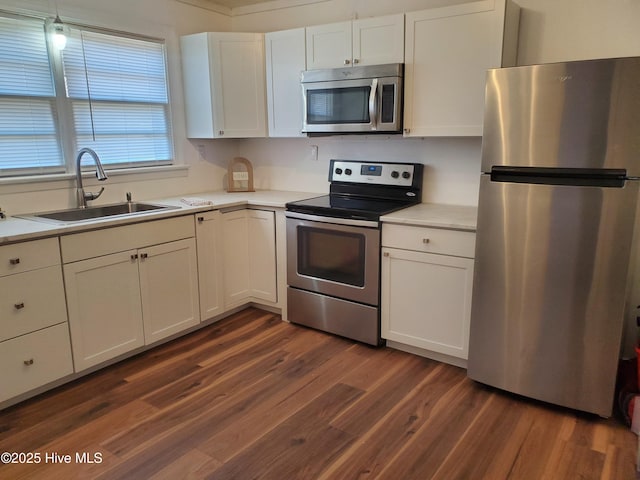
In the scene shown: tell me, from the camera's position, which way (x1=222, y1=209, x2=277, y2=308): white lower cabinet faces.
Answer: facing the viewer

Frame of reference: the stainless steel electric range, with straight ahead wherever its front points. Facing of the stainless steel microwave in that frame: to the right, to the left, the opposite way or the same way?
the same way

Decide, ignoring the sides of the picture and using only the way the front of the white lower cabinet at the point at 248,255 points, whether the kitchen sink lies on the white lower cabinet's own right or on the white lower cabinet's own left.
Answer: on the white lower cabinet's own right

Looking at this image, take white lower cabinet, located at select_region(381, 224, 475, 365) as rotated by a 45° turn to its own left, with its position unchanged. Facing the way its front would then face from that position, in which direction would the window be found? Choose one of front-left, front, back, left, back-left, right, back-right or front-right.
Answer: right

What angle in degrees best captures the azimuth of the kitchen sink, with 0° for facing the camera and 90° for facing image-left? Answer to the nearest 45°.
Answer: approximately 315°

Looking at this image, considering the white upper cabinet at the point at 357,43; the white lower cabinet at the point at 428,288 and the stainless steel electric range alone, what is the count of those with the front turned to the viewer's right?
0

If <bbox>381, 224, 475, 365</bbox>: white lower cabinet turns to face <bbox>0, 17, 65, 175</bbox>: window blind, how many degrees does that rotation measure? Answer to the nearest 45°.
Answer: approximately 45° to its right

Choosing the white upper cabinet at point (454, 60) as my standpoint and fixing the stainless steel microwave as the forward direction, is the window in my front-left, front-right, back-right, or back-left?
front-left

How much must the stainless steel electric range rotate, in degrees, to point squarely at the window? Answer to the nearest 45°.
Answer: approximately 45° to its right

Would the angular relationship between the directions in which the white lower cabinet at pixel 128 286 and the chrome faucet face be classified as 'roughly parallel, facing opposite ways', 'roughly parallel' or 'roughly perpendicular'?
roughly parallel

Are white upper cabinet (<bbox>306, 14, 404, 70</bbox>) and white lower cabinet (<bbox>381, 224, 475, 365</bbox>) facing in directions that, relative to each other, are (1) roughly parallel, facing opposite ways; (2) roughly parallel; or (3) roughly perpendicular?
roughly parallel

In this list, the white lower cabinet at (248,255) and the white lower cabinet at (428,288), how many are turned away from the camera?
0

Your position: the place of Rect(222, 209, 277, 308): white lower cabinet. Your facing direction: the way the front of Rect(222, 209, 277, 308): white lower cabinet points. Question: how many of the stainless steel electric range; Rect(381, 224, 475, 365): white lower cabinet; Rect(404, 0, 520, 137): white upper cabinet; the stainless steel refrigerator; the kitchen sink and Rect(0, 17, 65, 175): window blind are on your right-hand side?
2

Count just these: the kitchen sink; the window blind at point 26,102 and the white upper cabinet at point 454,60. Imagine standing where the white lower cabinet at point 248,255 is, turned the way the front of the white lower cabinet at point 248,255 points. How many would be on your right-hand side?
2
